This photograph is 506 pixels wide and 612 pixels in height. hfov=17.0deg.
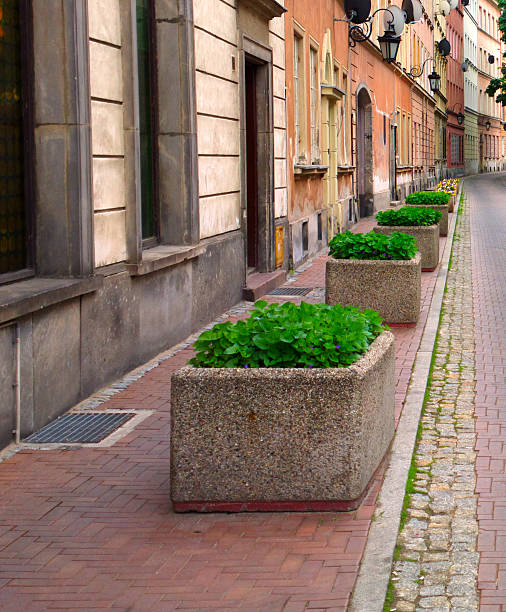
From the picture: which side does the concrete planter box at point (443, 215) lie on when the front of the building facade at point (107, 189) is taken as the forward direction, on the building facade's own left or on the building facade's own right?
on the building facade's own left

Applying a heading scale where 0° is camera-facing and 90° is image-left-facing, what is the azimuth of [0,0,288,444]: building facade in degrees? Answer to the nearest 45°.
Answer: approximately 315°

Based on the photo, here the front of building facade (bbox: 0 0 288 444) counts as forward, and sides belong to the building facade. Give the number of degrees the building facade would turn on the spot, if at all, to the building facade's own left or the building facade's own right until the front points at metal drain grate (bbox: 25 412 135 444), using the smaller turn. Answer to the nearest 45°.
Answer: approximately 45° to the building facade's own right

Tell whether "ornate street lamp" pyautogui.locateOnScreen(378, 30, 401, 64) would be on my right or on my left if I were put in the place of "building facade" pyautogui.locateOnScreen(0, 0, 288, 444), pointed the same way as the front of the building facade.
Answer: on my left

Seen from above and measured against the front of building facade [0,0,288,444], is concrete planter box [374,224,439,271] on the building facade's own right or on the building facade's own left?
on the building facade's own left
